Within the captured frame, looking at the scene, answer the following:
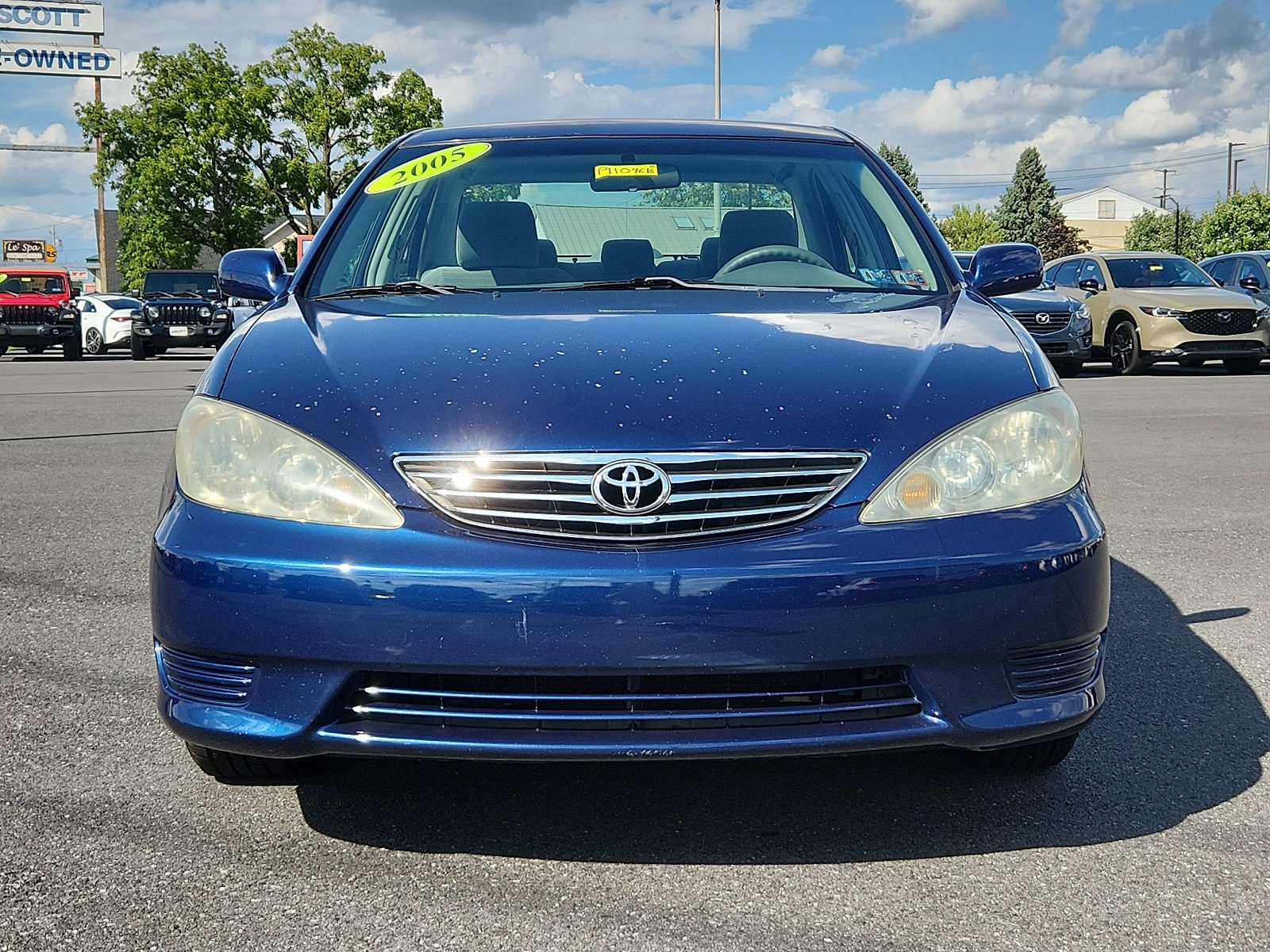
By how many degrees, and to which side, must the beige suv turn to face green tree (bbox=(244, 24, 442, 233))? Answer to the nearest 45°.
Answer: approximately 180°

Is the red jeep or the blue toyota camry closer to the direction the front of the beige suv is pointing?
the blue toyota camry

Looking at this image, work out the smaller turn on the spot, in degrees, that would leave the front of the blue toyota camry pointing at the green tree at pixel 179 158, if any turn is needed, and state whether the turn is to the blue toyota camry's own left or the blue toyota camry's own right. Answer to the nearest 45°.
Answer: approximately 180°

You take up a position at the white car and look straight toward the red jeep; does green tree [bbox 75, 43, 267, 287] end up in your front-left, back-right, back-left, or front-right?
back-right

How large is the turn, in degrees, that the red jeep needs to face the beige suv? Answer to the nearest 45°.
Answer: approximately 45° to its left

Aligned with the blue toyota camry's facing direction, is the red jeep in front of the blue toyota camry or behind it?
behind

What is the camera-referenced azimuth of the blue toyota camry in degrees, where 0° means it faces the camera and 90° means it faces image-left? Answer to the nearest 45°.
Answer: approximately 0°

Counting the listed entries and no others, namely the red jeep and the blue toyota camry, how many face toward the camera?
2
